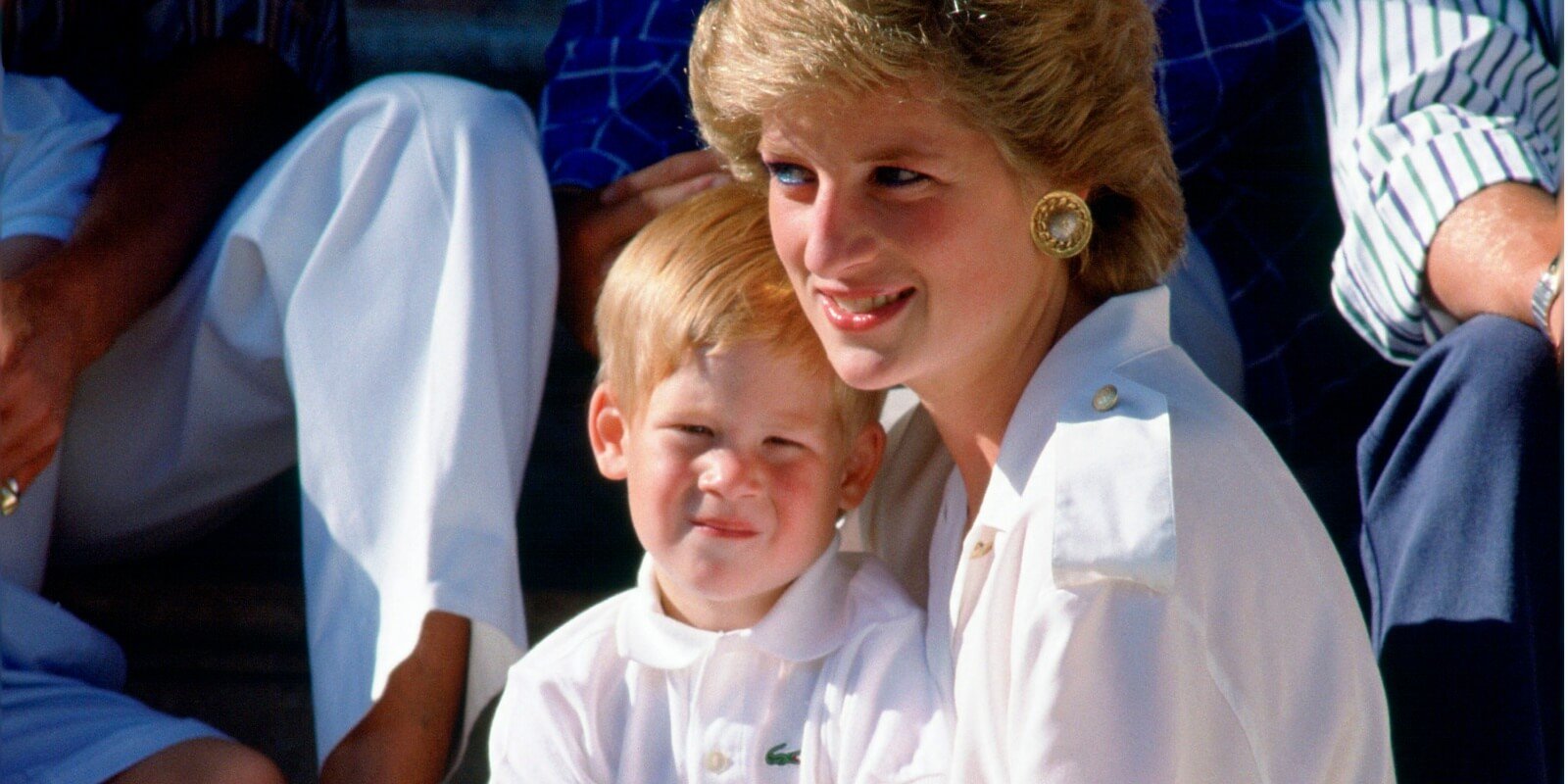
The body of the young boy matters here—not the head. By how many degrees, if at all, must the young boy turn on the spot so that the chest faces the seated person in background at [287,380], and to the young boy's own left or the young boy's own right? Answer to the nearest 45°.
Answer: approximately 135° to the young boy's own right

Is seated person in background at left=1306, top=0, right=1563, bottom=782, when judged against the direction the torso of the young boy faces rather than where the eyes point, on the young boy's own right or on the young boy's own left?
on the young boy's own left

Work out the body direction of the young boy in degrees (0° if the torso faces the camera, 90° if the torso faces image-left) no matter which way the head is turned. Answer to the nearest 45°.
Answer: approximately 0°

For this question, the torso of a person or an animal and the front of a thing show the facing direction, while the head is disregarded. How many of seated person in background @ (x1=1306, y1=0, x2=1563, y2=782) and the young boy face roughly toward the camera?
2

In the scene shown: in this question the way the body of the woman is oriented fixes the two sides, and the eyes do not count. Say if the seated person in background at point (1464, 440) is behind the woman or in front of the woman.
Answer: behind
